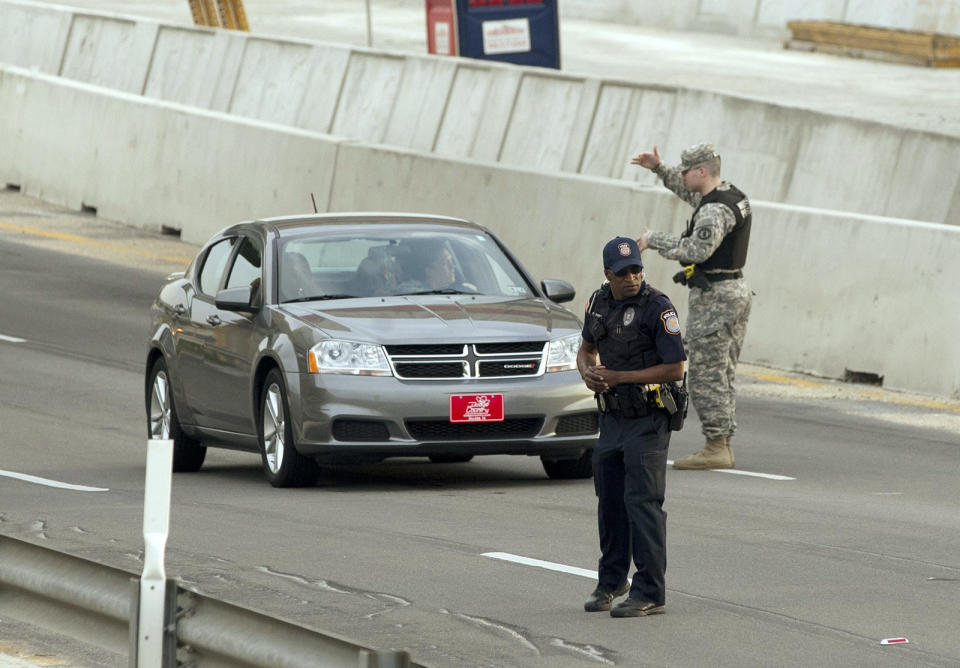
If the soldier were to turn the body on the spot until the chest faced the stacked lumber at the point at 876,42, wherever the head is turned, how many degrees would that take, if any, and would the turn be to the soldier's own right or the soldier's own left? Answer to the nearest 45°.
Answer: approximately 90° to the soldier's own right

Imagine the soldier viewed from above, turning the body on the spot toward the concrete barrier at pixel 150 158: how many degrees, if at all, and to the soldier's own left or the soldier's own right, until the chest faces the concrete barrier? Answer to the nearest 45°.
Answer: approximately 45° to the soldier's own right

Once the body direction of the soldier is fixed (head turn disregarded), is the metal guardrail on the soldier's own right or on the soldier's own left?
on the soldier's own left

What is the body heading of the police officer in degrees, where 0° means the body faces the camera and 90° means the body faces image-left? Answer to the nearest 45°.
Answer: approximately 45°

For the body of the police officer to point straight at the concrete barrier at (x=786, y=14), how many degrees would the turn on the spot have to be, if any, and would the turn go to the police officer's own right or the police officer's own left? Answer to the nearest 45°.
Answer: approximately 135° to the police officer's own right

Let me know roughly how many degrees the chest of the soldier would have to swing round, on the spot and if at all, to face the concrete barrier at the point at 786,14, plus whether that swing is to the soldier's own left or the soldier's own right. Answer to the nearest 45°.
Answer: approximately 90° to the soldier's own right

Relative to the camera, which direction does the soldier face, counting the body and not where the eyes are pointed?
to the viewer's left

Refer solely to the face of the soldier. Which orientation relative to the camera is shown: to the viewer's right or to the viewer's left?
to the viewer's left

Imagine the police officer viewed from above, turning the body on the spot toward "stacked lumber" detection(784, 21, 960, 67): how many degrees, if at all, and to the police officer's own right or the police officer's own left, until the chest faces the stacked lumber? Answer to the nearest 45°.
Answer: approximately 135° to the police officer's own right

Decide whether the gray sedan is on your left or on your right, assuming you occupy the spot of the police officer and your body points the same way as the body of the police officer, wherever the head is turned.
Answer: on your right

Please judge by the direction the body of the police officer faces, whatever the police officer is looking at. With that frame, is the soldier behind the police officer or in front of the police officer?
behind

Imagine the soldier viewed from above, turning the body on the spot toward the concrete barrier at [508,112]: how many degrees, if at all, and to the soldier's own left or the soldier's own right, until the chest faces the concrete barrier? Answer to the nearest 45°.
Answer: approximately 90° to the soldier's own right
